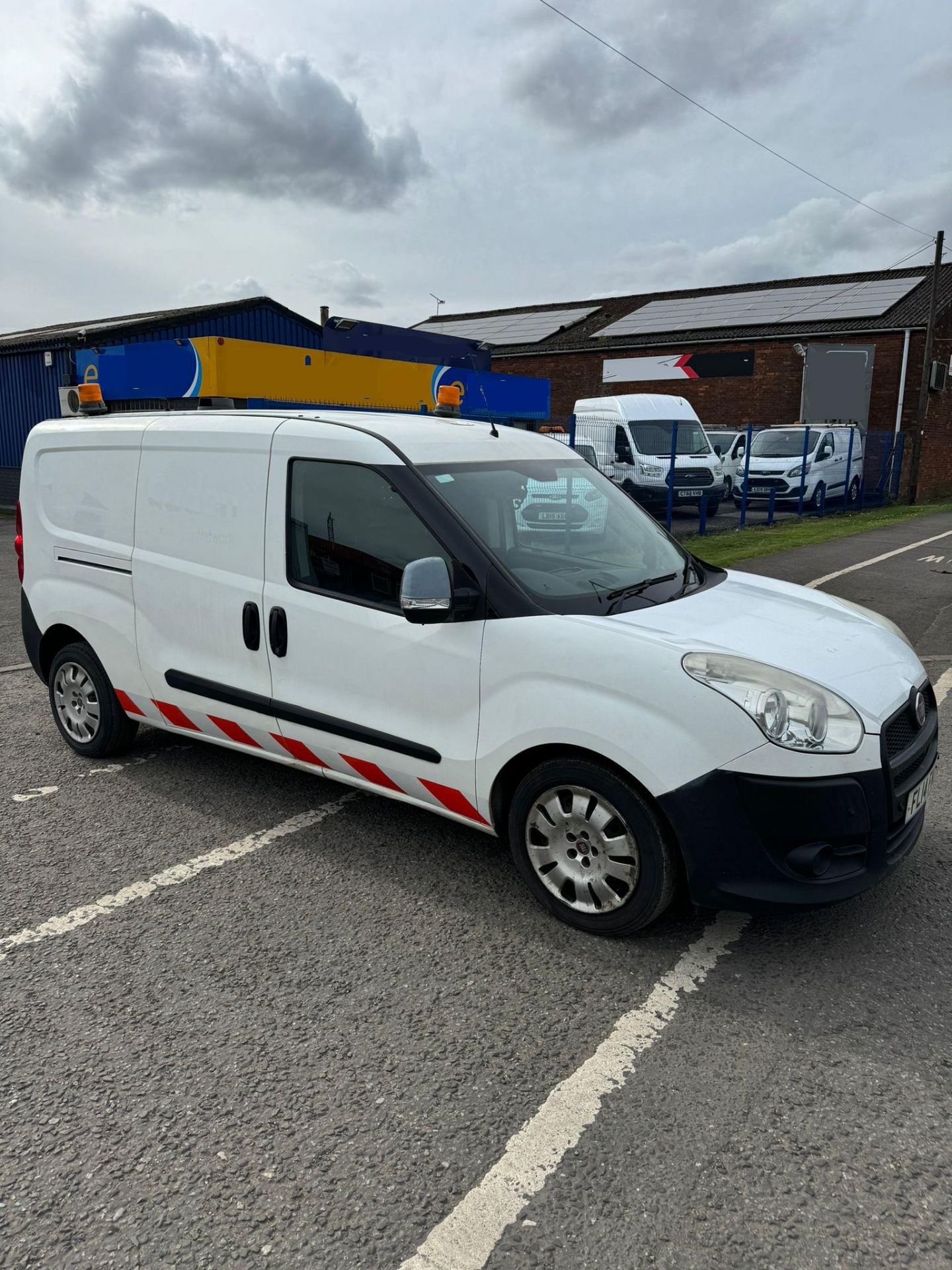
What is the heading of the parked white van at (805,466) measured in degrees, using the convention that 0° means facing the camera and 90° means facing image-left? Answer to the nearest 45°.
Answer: approximately 45°

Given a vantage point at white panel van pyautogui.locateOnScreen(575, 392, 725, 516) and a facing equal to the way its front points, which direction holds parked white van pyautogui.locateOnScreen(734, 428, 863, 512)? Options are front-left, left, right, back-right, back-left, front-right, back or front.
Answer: left

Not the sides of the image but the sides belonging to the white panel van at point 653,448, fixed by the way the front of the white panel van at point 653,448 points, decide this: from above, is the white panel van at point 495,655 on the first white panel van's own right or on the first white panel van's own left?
on the first white panel van's own right

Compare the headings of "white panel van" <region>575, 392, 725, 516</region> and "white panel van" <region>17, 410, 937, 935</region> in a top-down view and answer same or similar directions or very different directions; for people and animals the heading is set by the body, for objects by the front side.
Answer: same or similar directions

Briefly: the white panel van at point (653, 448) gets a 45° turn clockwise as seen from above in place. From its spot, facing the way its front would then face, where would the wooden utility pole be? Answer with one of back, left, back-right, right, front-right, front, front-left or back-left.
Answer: back-left

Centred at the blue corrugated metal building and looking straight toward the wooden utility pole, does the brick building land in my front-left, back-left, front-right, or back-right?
front-left

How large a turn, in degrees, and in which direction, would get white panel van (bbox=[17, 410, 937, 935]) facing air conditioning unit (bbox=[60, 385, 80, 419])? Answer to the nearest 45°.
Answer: approximately 180°

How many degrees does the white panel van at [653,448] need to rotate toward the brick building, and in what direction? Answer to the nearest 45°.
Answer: approximately 135° to its left

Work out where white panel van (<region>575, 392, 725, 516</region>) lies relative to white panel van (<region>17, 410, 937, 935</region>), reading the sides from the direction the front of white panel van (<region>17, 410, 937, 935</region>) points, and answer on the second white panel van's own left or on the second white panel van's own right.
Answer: on the second white panel van's own left

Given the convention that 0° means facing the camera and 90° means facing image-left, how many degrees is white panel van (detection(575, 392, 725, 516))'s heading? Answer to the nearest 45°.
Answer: approximately 315°

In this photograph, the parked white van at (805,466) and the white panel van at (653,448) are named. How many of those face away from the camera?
0

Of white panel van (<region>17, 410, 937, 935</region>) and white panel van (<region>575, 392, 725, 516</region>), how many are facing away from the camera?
0

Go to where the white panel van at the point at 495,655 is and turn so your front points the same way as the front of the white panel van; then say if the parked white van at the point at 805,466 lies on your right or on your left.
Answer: on your left

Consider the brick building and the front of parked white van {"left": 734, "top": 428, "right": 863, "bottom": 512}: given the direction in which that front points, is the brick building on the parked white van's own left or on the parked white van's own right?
on the parked white van's own right

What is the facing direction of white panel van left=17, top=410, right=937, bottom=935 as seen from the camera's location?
facing the viewer and to the right of the viewer

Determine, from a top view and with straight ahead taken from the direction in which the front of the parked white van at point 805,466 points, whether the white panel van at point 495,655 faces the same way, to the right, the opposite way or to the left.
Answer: to the left

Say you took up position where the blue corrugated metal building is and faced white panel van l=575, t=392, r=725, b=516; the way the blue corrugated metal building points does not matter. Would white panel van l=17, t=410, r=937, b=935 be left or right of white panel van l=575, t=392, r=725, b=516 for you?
right
